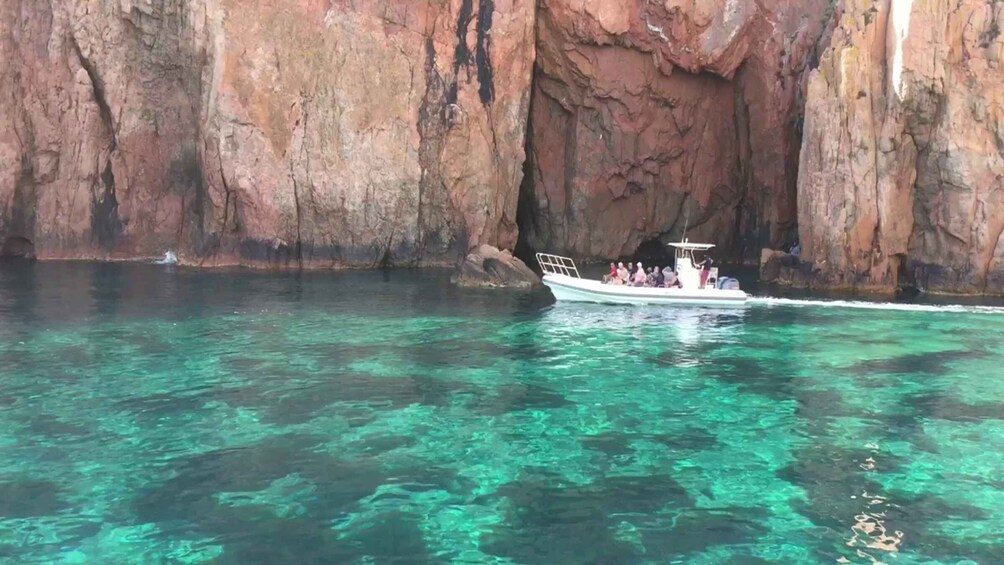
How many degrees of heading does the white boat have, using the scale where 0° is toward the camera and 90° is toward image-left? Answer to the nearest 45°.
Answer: approximately 90°
